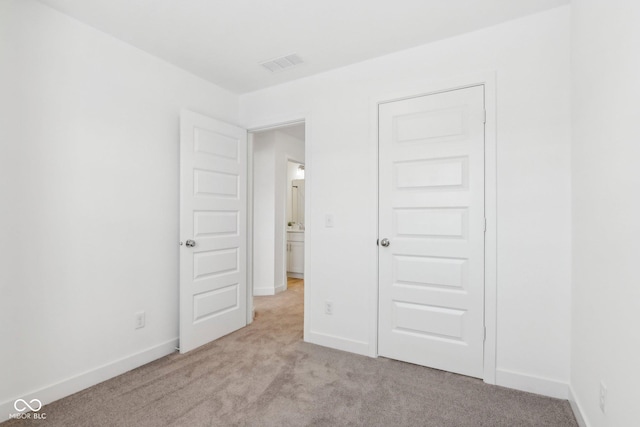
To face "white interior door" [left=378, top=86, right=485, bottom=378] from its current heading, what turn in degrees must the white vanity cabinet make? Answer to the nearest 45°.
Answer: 0° — it already faces it

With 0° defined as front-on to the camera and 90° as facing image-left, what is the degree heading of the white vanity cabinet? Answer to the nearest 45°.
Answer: approximately 0°

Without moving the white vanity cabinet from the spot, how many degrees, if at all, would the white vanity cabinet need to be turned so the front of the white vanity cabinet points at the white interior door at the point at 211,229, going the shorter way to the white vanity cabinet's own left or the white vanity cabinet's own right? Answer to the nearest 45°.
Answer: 0° — it already faces it
